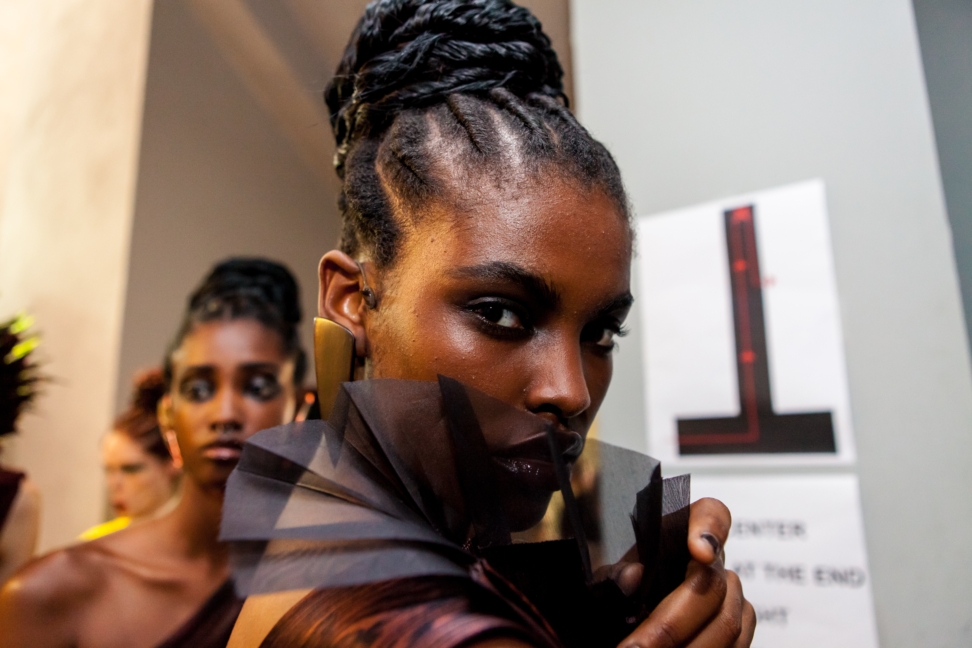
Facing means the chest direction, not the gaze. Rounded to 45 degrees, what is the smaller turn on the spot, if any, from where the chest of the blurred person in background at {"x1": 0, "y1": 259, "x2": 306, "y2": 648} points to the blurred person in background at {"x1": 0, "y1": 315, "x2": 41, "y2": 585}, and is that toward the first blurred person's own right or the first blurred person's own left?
approximately 135° to the first blurred person's own right

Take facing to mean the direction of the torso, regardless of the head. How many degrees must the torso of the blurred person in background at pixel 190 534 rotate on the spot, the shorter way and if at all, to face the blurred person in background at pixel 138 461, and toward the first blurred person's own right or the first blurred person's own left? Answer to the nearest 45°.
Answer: approximately 180°

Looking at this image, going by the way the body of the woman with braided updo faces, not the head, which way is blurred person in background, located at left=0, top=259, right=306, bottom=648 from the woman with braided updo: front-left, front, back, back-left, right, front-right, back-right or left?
back

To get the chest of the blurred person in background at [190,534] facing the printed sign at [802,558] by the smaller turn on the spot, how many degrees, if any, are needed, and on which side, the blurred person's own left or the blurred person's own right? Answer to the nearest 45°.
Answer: approximately 45° to the blurred person's own left

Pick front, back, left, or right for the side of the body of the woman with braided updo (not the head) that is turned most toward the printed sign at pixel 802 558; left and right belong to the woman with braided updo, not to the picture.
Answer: left

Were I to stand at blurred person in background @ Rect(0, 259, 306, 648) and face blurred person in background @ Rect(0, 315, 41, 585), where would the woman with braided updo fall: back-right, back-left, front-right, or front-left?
back-left

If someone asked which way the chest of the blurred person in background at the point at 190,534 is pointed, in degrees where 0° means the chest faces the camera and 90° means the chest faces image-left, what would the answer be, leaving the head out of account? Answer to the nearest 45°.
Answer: approximately 0°
